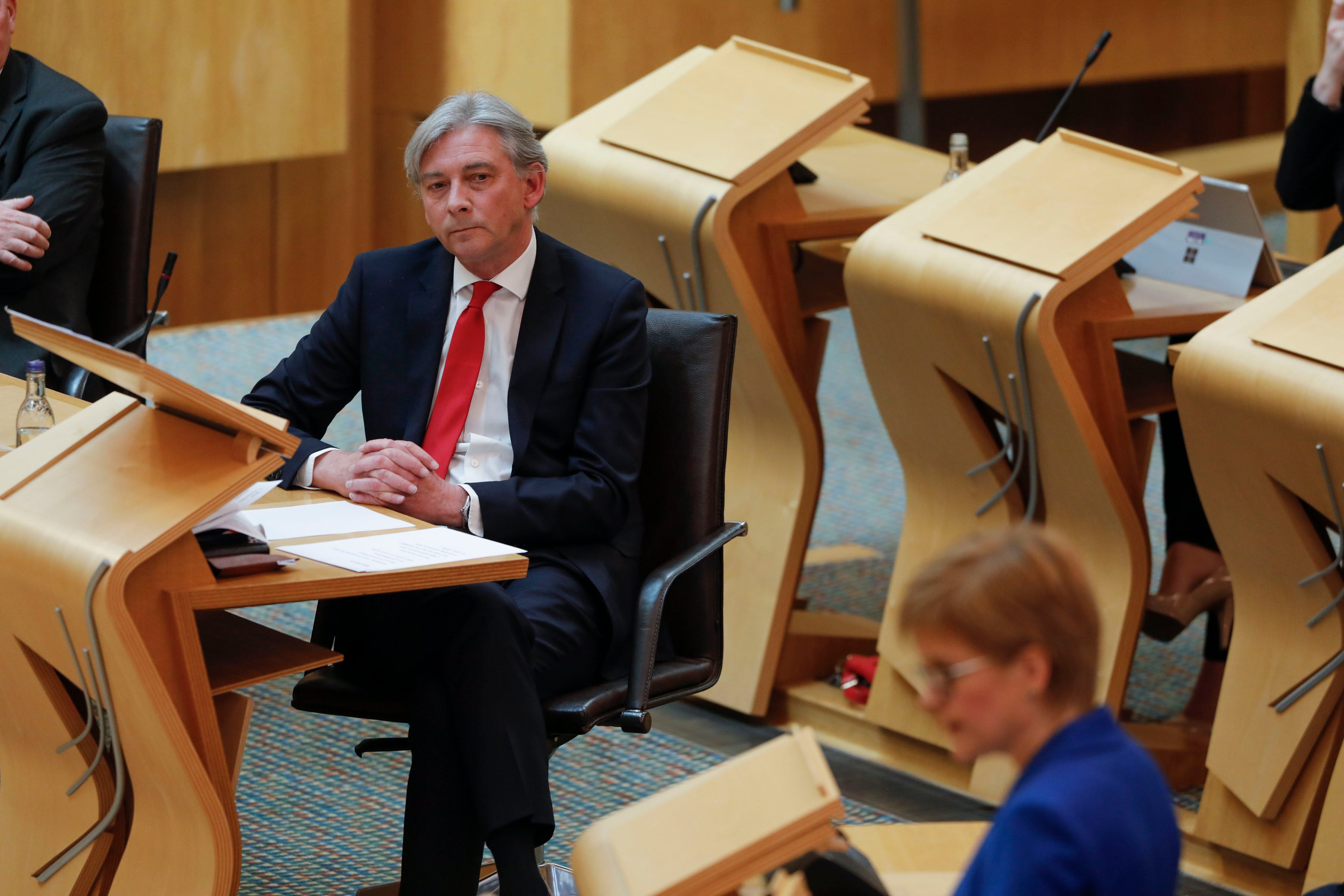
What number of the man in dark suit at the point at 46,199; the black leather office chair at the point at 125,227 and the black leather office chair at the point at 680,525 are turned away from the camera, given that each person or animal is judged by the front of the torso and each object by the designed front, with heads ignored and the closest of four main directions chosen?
0

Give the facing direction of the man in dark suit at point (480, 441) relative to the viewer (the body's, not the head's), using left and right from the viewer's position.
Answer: facing the viewer and to the left of the viewer

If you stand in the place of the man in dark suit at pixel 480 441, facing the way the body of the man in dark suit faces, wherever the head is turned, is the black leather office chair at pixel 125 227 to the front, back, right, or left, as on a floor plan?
right

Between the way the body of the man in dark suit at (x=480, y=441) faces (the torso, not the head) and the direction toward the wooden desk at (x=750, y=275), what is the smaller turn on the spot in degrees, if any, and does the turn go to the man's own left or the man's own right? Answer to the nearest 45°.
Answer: approximately 180°

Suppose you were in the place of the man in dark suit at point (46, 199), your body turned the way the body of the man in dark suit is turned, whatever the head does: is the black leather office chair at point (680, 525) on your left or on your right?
on your left

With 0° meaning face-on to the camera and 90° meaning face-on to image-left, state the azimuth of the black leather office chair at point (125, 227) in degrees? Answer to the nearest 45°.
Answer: approximately 45°

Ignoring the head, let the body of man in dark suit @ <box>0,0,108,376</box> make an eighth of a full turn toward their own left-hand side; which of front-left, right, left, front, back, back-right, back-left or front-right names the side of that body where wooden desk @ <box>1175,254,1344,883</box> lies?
front-left

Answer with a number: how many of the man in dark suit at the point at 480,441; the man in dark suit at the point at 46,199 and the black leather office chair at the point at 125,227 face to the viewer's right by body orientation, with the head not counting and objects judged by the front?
0

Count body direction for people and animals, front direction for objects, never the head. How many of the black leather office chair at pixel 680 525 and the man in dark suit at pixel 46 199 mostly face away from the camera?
0

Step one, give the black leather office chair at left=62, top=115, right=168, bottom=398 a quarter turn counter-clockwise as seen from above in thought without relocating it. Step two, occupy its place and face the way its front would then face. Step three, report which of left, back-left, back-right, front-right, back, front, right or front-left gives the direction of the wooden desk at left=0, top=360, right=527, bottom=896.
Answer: front-right

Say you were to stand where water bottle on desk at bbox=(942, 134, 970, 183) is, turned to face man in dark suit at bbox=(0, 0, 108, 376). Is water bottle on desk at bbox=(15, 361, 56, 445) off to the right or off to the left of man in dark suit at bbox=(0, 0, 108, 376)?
left
